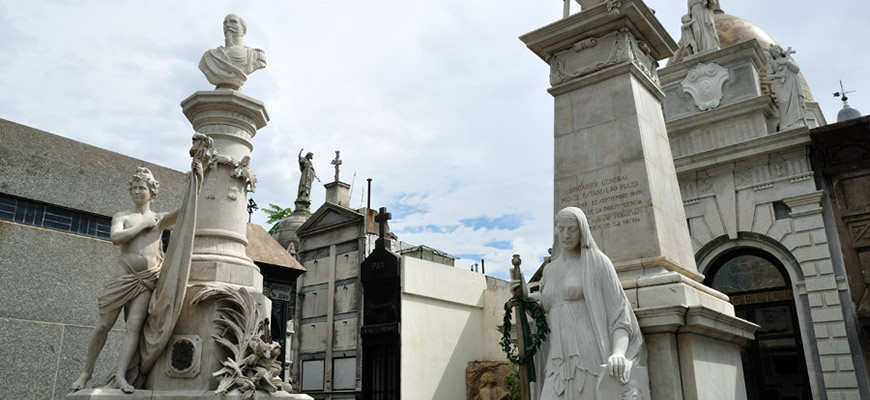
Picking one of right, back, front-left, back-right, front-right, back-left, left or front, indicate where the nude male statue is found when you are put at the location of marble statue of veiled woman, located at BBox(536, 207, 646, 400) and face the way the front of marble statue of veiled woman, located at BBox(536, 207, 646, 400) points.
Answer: front-right

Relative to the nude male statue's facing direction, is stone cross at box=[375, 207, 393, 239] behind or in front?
behind

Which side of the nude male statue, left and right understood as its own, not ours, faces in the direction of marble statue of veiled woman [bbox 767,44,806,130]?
left

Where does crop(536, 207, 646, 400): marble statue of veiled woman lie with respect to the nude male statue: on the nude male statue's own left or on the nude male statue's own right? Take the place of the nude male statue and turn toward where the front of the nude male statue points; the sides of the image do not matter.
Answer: on the nude male statue's own left

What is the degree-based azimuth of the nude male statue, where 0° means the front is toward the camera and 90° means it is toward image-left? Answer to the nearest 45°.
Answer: approximately 0°

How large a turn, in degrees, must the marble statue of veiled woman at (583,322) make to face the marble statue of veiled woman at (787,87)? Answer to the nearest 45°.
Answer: approximately 180°

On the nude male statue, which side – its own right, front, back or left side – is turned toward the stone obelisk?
left

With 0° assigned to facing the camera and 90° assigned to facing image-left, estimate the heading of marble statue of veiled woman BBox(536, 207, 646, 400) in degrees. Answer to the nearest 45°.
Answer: approximately 45°

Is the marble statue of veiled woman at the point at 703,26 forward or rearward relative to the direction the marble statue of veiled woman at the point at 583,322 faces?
rearward

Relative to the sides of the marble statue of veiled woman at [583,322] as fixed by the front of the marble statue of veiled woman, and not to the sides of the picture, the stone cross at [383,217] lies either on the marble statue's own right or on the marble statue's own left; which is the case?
on the marble statue's own right
